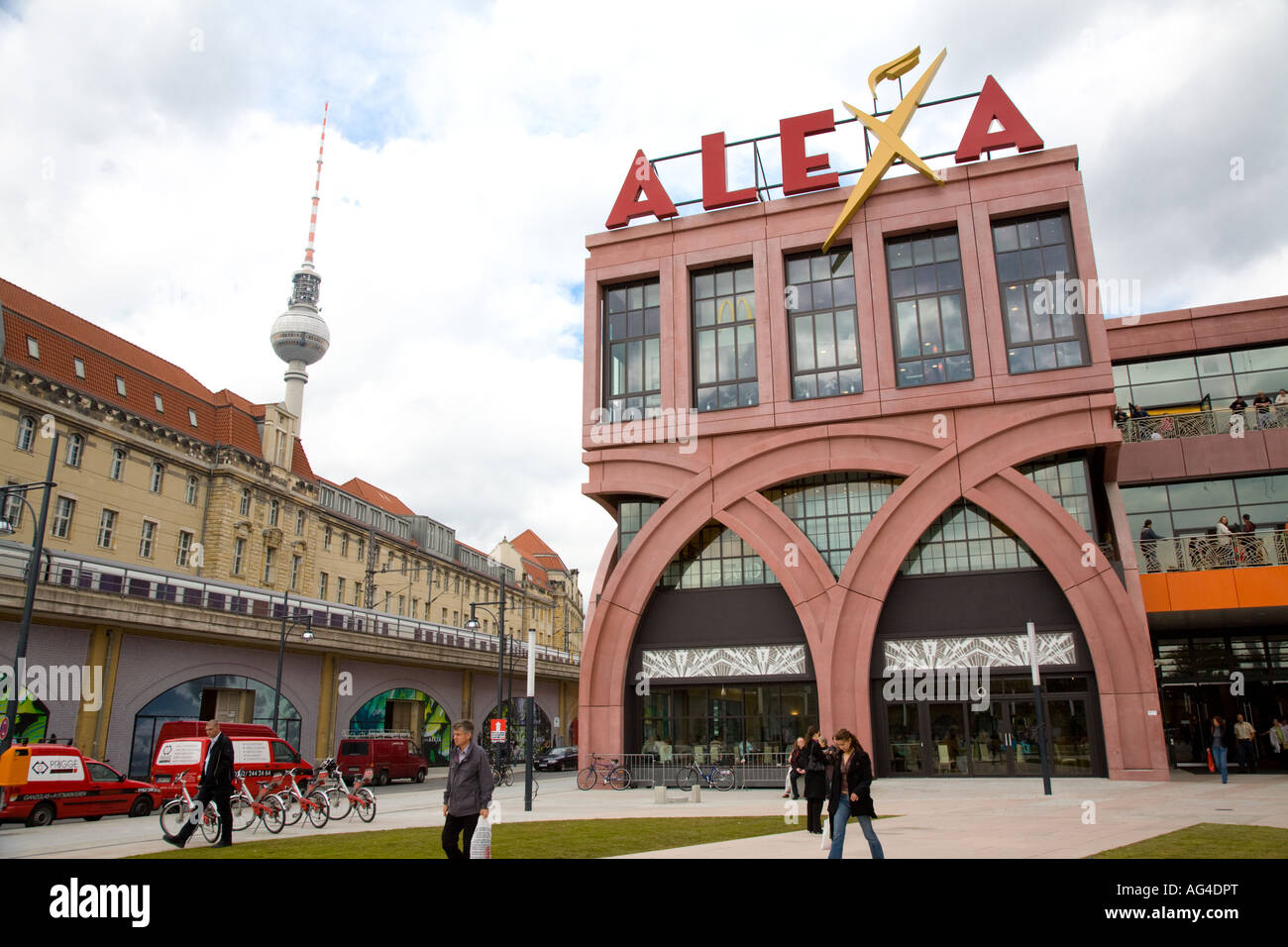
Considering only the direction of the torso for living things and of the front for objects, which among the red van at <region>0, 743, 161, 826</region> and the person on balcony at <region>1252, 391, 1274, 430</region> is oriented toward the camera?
the person on balcony

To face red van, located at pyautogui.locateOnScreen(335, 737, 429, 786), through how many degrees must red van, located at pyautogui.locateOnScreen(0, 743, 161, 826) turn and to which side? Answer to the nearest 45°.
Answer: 0° — it already faces it

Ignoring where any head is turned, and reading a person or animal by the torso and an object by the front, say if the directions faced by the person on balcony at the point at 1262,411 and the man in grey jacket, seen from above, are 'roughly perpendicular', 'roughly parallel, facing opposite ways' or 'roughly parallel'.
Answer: roughly parallel

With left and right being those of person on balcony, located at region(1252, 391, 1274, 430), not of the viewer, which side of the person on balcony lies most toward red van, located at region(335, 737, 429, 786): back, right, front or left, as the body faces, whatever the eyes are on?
right

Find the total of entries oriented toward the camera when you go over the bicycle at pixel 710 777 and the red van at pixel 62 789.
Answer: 0

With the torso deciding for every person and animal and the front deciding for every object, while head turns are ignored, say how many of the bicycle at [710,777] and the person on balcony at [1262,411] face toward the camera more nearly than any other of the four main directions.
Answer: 1

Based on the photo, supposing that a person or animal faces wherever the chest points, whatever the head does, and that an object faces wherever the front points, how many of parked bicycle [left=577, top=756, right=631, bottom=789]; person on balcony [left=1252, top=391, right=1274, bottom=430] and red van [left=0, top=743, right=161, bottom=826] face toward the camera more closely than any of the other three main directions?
1

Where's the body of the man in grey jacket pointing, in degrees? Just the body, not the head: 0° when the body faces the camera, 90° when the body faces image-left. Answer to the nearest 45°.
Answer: approximately 45°

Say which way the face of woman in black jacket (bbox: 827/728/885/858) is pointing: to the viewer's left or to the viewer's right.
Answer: to the viewer's left

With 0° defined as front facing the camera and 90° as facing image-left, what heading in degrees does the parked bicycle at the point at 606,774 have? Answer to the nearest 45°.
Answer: approximately 90°

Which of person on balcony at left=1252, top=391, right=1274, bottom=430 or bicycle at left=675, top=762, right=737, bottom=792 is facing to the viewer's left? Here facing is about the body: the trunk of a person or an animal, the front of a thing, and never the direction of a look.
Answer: the bicycle
